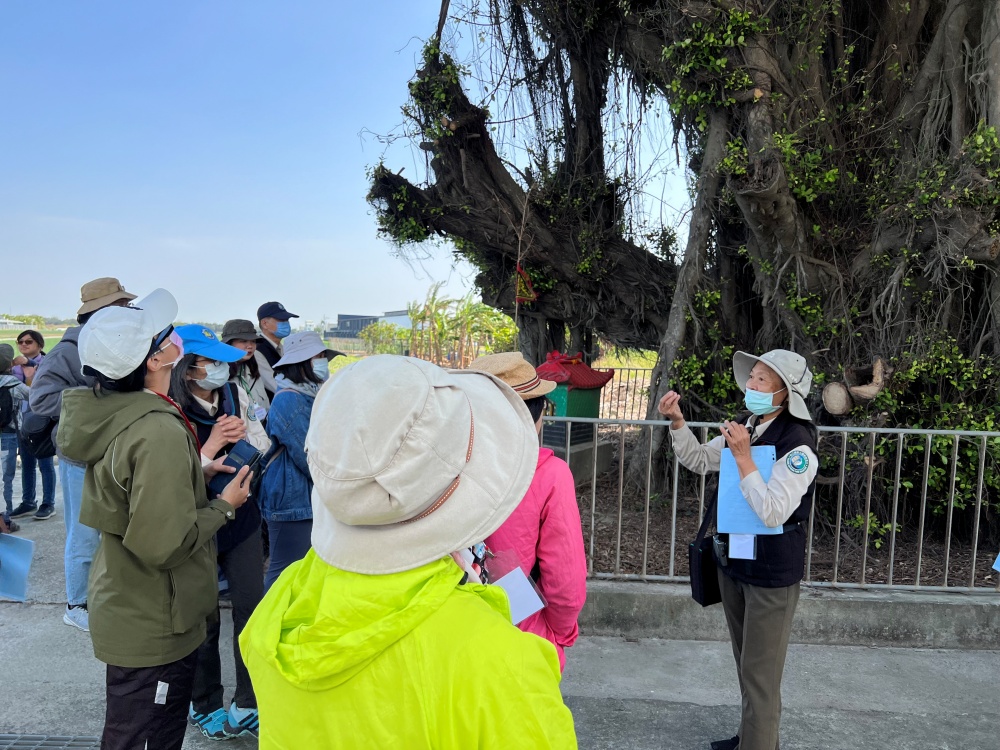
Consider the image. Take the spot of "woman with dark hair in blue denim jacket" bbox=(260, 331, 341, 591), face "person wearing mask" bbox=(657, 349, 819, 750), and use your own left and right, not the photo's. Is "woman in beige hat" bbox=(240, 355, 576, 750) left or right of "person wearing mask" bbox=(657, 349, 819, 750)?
right

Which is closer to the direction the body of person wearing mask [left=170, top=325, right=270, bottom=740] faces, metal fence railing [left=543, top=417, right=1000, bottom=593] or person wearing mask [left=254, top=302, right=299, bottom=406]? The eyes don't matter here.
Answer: the metal fence railing

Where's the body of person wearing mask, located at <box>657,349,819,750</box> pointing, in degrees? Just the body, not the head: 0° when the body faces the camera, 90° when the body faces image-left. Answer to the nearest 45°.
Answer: approximately 45°

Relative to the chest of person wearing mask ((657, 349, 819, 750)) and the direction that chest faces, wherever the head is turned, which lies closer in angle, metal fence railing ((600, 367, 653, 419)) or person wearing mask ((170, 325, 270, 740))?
the person wearing mask

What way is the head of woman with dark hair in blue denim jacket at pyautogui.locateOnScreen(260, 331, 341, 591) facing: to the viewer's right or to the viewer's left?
to the viewer's right

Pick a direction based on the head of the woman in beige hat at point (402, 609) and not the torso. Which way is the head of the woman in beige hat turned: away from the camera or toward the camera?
away from the camera

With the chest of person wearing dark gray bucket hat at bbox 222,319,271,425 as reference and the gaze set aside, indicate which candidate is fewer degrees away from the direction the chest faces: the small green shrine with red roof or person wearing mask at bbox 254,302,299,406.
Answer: the small green shrine with red roof

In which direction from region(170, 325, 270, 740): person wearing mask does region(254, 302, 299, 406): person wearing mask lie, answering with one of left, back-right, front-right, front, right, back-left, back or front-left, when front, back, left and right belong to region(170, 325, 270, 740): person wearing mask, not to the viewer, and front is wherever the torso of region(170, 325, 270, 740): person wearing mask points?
back-left

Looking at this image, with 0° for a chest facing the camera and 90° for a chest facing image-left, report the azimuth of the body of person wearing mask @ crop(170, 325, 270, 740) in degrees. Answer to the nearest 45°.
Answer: approximately 315°

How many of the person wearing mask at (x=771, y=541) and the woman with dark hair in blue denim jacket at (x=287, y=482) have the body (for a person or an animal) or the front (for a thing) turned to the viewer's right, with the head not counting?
1

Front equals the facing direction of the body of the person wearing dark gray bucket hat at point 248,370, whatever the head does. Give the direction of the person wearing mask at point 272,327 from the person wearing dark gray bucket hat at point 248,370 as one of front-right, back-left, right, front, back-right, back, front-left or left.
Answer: back-left

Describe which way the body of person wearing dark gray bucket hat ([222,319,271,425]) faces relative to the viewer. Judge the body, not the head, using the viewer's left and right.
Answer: facing the viewer and to the right of the viewer

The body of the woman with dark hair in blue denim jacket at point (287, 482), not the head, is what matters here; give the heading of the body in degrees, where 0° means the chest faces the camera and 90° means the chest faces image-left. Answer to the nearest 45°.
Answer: approximately 270°
